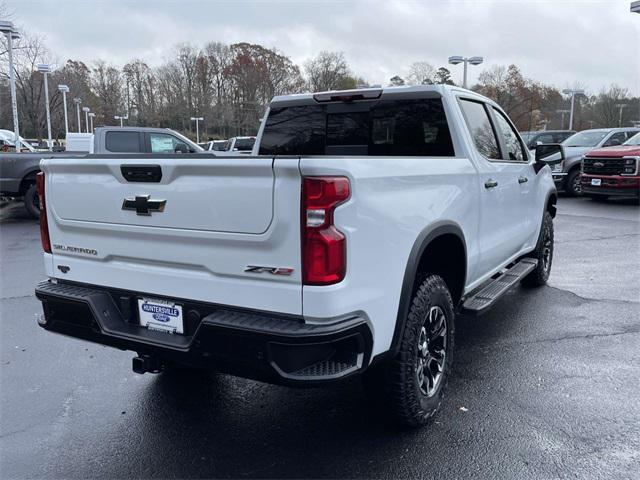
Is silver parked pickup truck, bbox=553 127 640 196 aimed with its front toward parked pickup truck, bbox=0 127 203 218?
yes

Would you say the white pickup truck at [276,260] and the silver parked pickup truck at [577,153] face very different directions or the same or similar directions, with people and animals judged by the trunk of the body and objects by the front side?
very different directions

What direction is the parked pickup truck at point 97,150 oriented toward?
to the viewer's right

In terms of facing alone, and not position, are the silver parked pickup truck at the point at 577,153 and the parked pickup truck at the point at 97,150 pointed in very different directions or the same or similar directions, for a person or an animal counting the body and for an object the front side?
very different directions

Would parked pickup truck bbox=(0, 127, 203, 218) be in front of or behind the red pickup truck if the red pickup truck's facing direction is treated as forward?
in front

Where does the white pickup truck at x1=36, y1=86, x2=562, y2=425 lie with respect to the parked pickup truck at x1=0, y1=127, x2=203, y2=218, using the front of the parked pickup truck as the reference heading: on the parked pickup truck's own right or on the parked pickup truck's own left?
on the parked pickup truck's own right

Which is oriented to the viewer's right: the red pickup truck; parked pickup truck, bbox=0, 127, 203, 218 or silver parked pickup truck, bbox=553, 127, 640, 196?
the parked pickup truck

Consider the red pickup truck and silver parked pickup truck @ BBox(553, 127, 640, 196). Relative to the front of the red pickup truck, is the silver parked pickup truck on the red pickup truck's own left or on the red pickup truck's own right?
on the red pickup truck's own right

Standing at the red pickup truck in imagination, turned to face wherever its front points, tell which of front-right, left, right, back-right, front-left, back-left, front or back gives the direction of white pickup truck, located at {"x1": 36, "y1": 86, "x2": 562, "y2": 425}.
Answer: front-left

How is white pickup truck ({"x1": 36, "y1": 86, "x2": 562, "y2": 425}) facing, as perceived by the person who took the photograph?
facing away from the viewer and to the right of the viewer

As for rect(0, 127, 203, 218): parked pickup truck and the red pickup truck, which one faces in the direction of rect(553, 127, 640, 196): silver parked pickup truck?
the parked pickup truck

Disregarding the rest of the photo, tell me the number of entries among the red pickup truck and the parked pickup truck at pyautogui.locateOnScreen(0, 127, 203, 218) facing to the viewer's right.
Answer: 1

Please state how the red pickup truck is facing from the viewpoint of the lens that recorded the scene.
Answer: facing the viewer and to the left of the viewer

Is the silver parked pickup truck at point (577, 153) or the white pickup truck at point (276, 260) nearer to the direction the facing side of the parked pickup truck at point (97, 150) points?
the silver parked pickup truck

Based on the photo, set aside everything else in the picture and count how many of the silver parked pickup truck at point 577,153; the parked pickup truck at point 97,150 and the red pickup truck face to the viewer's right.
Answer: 1

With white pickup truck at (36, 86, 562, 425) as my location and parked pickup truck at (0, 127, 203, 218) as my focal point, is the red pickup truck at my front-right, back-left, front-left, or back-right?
front-right
